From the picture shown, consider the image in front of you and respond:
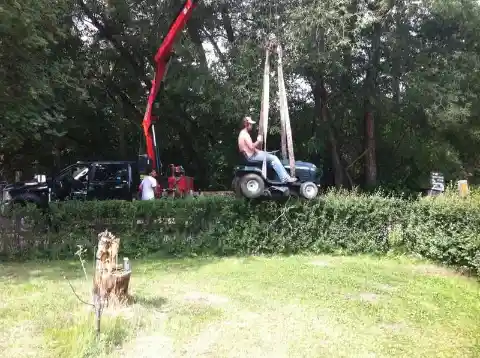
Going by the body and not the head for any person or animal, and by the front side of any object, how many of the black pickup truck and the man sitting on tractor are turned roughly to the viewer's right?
1

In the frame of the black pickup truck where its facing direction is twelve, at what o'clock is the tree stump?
The tree stump is roughly at 9 o'clock from the black pickup truck.

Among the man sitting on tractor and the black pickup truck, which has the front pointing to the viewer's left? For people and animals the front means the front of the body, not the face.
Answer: the black pickup truck

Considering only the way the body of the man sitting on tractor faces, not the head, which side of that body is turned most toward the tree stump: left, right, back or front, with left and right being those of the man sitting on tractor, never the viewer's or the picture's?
right

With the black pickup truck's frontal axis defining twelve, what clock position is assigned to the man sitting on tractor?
The man sitting on tractor is roughly at 8 o'clock from the black pickup truck.

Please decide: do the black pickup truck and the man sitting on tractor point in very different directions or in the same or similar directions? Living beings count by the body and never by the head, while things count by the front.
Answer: very different directions

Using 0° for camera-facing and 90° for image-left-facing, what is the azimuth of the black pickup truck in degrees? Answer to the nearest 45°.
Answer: approximately 90°

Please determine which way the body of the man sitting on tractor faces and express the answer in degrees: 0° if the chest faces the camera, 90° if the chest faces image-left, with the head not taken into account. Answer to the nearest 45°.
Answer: approximately 270°
